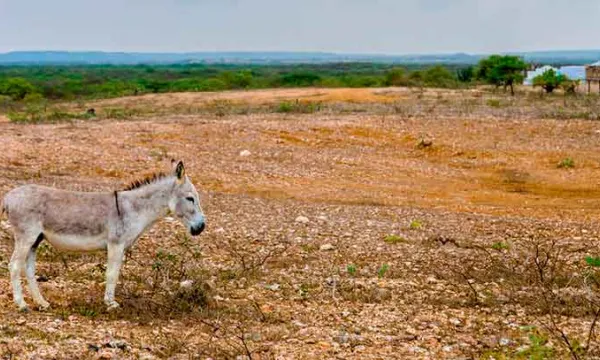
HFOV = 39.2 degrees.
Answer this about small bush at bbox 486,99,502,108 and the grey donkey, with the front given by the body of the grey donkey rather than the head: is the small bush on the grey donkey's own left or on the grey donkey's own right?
on the grey donkey's own left

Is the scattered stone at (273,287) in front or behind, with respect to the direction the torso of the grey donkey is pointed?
in front

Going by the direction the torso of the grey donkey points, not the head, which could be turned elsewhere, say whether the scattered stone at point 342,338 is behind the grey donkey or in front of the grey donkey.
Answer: in front

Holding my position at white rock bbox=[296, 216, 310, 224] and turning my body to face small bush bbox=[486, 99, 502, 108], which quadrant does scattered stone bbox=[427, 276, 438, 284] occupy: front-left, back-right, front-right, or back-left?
back-right

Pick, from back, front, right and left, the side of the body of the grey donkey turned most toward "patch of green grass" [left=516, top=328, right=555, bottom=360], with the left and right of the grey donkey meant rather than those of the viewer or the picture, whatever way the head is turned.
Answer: front

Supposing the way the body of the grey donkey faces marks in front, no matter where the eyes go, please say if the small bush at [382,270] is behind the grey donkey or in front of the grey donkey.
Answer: in front

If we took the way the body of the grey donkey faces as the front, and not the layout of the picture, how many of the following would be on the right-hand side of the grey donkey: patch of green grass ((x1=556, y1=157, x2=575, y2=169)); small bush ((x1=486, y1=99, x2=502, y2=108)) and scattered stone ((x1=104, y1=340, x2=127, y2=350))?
1

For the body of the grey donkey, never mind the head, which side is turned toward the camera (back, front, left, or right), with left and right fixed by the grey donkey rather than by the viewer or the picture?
right

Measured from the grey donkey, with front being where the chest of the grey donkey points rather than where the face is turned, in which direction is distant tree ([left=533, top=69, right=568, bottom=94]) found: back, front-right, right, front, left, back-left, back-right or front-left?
front-left
